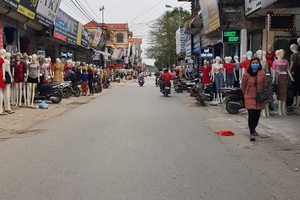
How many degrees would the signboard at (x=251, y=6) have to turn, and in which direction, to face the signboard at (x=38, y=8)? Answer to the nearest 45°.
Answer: approximately 45° to its right

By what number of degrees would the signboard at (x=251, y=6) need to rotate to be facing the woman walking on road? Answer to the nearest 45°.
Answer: approximately 45° to its left

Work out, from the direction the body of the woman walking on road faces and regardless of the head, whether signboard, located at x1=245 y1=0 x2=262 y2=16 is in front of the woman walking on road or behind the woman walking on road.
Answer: behind

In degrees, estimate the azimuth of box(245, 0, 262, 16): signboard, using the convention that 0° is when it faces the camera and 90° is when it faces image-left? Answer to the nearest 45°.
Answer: approximately 45°

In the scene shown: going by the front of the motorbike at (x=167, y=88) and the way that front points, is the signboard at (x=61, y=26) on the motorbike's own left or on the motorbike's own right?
on the motorbike's own left

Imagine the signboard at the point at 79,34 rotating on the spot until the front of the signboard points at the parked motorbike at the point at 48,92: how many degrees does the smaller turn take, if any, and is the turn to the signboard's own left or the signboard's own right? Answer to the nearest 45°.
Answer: approximately 45° to the signboard's own right

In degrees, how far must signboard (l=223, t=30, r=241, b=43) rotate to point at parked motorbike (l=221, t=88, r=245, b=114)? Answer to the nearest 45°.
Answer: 0° — it already faces it

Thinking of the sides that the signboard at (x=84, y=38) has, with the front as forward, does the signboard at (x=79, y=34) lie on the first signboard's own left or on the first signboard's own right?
on the first signboard's own right

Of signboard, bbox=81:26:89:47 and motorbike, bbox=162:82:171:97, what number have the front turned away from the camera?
1

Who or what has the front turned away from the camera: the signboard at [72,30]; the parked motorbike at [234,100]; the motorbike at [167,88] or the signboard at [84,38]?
the motorbike

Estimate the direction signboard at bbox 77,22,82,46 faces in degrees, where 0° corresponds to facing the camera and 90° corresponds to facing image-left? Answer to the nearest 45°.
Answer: approximately 315°
